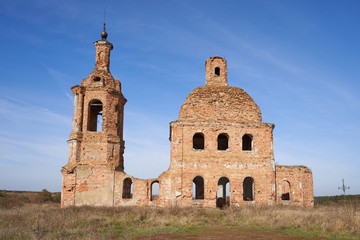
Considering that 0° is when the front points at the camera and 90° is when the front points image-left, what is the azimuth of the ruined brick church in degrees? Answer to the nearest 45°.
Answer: approximately 90°
